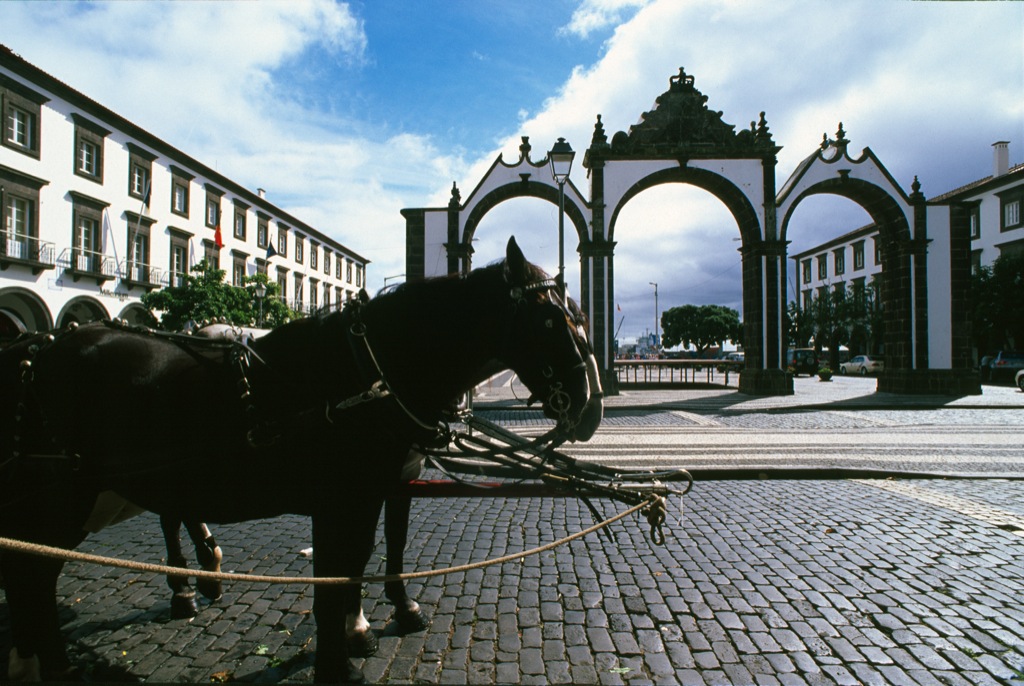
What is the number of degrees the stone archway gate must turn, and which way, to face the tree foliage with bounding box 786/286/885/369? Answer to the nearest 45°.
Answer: approximately 180°

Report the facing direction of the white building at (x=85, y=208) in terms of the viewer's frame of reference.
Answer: facing the viewer and to the right of the viewer

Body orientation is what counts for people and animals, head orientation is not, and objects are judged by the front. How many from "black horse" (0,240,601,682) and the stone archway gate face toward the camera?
1

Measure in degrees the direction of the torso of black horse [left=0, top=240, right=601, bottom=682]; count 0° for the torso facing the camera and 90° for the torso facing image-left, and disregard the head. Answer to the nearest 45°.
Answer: approximately 270°

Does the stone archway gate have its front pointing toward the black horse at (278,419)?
yes

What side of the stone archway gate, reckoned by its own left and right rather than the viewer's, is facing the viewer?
front

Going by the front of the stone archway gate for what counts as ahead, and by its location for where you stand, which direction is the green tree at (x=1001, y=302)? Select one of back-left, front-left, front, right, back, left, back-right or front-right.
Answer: back-left

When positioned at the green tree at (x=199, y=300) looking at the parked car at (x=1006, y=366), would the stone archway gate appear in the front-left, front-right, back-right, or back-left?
front-right

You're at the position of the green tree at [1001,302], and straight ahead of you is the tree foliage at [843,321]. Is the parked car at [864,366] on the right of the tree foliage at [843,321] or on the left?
left

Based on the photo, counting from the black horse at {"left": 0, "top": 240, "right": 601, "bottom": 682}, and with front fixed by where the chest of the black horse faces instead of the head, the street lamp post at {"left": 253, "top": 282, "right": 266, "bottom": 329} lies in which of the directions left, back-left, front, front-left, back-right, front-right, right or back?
left

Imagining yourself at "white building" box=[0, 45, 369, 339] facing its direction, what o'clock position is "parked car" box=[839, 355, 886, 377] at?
The parked car is roughly at 11 o'clock from the white building.

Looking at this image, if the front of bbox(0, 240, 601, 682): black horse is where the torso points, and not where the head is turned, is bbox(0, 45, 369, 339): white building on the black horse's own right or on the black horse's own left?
on the black horse's own left

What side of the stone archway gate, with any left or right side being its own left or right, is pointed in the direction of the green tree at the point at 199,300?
right
